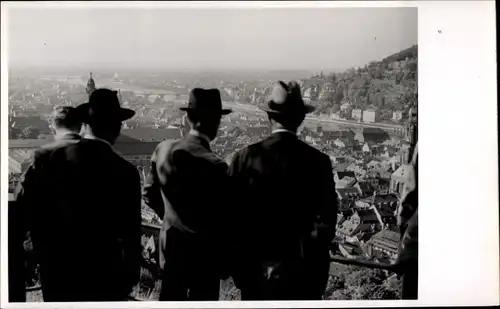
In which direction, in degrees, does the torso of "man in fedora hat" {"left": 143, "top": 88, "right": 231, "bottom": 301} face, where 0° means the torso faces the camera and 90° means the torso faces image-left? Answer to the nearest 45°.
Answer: approximately 225°

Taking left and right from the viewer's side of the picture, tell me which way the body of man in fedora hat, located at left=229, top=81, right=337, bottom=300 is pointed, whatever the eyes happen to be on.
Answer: facing away from the viewer

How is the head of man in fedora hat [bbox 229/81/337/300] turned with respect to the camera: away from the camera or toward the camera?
away from the camera
